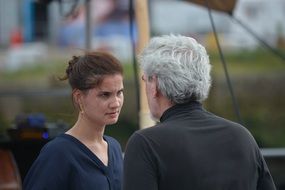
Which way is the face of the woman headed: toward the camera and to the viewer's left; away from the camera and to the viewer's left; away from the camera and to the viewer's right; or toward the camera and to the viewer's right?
toward the camera and to the viewer's right

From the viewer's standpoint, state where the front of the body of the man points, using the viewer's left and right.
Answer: facing away from the viewer and to the left of the viewer

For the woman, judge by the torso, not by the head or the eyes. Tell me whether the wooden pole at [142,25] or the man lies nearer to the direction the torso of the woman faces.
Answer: the man

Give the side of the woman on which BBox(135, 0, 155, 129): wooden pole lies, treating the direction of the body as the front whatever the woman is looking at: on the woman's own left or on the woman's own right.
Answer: on the woman's own left

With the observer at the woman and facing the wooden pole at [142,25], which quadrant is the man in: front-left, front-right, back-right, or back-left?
back-right

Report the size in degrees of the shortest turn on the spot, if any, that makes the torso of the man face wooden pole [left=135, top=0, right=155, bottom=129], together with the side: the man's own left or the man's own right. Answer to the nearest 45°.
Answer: approximately 45° to the man's own right

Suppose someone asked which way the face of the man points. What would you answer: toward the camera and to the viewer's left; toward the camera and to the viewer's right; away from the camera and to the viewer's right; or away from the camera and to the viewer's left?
away from the camera and to the viewer's left

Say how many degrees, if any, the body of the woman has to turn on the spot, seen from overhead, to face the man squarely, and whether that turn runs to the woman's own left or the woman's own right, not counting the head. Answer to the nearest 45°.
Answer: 0° — they already face them

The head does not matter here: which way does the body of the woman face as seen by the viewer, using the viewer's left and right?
facing the viewer and to the right of the viewer

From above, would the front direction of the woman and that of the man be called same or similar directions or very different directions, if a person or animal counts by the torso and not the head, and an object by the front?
very different directions
